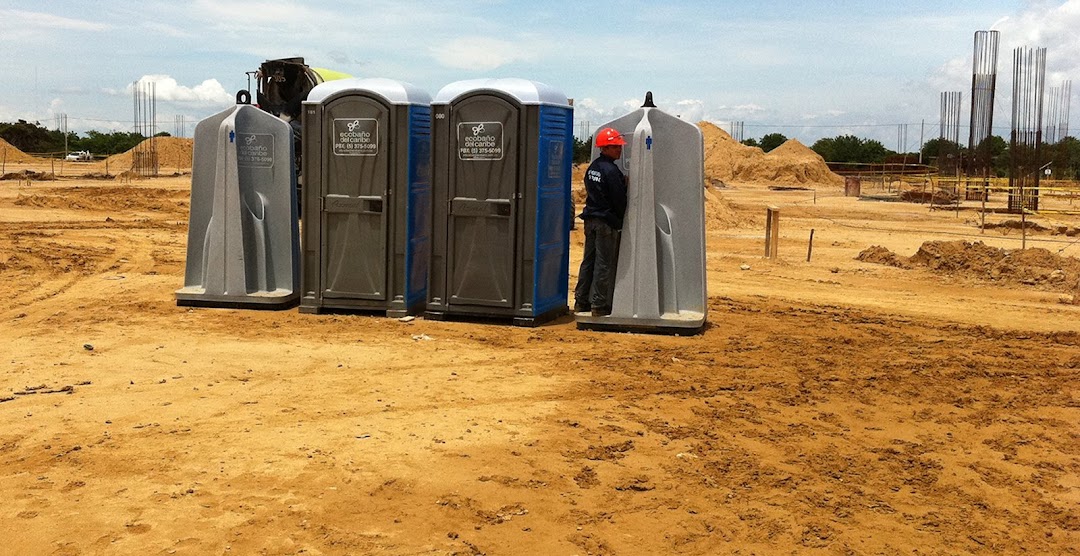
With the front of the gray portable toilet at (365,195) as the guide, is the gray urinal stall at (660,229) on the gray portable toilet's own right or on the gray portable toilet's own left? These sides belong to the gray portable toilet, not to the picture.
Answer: on the gray portable toilet's own left

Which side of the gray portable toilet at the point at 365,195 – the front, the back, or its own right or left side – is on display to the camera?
front

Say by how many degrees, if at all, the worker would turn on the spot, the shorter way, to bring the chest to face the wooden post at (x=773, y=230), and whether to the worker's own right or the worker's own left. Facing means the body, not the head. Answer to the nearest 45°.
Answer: approximately 45° to the worker's own left

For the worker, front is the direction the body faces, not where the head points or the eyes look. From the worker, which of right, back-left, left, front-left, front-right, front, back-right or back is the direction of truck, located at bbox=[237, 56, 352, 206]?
left

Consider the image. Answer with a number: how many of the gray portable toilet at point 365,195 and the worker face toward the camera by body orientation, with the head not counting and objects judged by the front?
1

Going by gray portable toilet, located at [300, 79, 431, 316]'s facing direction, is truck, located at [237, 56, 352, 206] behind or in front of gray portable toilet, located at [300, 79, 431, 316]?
behind

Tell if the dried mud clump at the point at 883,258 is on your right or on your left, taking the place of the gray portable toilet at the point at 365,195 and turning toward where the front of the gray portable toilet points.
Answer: on your left

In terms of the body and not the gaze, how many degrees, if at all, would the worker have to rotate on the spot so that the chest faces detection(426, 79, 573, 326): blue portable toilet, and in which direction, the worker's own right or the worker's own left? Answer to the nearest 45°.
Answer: approximately 135° to the worker's own left

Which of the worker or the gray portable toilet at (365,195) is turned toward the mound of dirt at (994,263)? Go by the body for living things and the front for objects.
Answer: the worker

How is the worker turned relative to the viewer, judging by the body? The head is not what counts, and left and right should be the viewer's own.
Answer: facing away from the viewer and to the right of the viewer

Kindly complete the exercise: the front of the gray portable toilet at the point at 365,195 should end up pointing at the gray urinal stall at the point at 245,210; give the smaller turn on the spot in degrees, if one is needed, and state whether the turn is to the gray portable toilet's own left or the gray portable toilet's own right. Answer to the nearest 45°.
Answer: approximately 135° to the gray portable toilet's own right

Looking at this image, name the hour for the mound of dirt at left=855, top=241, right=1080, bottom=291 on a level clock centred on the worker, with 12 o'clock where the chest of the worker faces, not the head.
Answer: The mound of dirt is roughly at 12 o'clock from the worker.
